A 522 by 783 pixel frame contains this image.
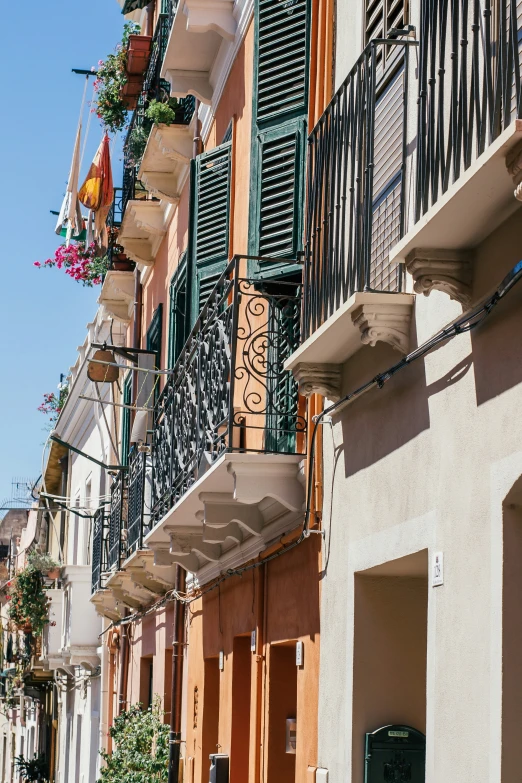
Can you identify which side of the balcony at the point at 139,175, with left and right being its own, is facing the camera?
left

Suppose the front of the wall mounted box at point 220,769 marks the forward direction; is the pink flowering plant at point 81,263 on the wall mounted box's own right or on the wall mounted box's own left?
on the wall mounted box's own right

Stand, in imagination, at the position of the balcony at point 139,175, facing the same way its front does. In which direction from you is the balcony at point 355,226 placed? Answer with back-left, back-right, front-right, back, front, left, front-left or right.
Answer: left

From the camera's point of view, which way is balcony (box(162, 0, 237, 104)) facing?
to the viewer's left

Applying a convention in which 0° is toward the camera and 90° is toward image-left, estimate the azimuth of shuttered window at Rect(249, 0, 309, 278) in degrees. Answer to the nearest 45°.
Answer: approximately 45°

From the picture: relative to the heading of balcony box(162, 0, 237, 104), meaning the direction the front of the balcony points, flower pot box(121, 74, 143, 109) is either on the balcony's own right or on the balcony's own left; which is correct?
on the balcony's own right

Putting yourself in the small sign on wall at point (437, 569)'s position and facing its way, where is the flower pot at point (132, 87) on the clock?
The flower pot is roughly at 4 o'clock from the small sign on wall.

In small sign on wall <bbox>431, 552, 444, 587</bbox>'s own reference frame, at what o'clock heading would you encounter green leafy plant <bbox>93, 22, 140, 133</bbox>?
The green leafy plant is roughly at 4 o'clock from the small sign on wall.

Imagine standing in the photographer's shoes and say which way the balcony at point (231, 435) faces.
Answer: facing to the left of the viewer

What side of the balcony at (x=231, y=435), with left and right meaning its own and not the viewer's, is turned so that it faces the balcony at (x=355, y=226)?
left

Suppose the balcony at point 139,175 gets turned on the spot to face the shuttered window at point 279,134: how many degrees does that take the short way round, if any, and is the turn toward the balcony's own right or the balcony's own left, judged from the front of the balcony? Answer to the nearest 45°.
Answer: approximately 90° to the balcony's own left

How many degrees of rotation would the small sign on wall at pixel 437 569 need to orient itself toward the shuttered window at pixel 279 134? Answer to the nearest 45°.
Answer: approximately 135° to its right

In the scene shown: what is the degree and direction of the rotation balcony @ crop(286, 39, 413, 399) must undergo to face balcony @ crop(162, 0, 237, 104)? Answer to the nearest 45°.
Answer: approximately 135° to its right
